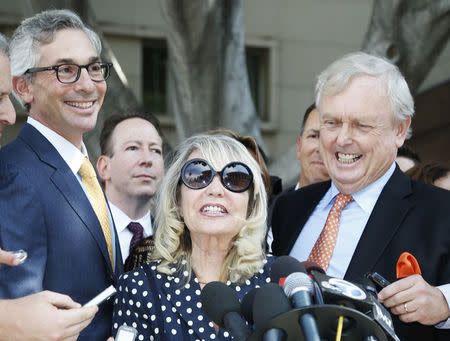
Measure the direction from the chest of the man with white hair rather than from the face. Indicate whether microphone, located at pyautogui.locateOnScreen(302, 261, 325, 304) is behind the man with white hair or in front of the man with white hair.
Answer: in front

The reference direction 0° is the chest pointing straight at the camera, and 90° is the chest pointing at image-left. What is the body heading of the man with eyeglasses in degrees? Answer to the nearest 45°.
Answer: approximately 315°

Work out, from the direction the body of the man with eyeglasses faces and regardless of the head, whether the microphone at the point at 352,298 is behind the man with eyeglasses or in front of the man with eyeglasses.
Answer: in front

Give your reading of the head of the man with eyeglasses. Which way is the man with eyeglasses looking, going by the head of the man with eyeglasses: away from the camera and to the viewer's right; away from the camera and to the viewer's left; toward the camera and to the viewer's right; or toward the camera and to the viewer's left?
toward the camera and to the viewer's right

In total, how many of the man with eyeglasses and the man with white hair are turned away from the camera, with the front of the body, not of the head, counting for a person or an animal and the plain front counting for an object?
0

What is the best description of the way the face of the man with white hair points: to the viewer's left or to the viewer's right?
to the viewer's left

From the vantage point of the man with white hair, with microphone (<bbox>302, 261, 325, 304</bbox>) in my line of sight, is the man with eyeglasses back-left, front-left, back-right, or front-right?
front-right
